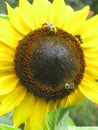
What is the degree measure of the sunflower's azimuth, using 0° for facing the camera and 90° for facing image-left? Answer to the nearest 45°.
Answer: approximately 0°
